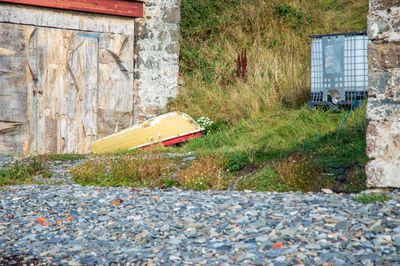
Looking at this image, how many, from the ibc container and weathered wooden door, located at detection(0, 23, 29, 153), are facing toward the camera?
2

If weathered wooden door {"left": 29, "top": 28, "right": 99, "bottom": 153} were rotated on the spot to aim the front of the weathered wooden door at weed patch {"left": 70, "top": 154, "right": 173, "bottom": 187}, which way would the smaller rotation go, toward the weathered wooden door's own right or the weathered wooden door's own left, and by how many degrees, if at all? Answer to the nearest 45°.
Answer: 0° — it already faces it

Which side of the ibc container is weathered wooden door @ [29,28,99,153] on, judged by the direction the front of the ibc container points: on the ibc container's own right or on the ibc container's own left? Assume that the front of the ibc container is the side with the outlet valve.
on the ibc container's own right

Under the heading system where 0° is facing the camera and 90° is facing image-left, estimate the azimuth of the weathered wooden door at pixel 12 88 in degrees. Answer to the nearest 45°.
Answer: approximately 0°

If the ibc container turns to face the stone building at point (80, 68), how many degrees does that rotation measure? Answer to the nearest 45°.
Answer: approximately 90° to its right

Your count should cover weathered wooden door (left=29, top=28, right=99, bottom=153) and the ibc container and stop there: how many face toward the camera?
2

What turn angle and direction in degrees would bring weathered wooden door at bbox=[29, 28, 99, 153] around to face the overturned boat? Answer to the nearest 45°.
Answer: approximately 45° to its left

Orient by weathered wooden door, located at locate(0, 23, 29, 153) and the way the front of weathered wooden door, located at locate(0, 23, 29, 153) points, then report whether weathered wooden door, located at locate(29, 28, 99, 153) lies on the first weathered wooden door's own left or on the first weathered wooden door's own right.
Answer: on the first weathered wooden door's own left

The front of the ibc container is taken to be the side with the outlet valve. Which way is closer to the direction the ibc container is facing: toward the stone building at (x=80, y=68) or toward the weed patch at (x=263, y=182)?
the weed patch

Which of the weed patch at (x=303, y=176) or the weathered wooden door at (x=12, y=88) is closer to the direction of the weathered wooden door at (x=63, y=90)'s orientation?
the weed patch

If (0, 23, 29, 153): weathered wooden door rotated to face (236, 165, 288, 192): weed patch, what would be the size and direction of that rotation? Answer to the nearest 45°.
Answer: approximately 45° to its left

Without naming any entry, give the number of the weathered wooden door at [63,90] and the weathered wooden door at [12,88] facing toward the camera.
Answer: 2
